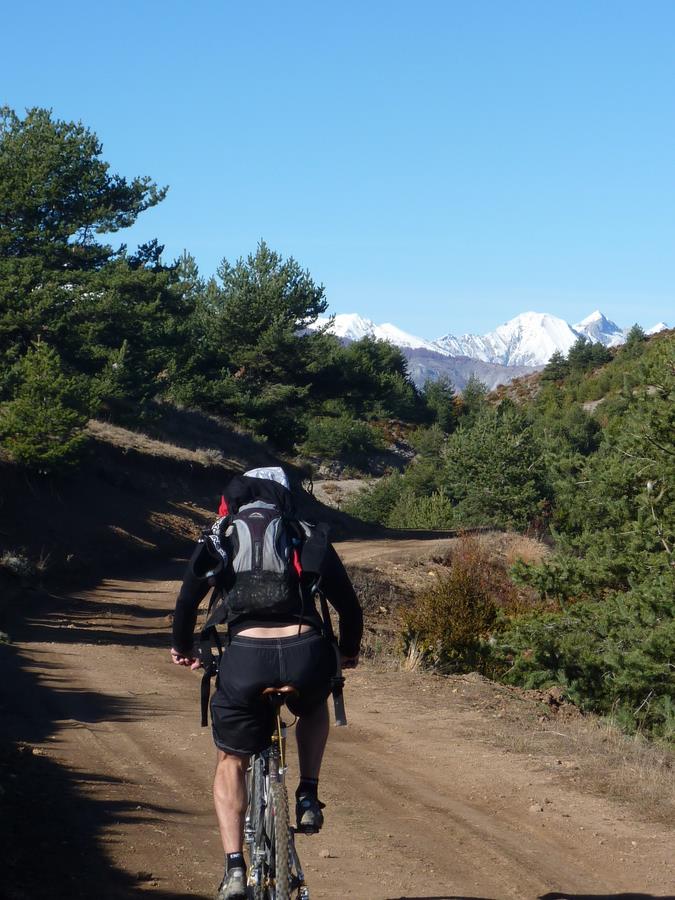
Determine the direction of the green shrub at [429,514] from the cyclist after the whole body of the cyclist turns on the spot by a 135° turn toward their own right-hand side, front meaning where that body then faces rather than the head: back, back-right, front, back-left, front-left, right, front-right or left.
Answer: back-left

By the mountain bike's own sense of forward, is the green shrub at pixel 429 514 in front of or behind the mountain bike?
in front

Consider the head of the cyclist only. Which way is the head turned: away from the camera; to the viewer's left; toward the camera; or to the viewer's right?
away from the camera

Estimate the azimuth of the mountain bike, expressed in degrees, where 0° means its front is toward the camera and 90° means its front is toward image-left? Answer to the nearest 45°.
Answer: approximately 180°

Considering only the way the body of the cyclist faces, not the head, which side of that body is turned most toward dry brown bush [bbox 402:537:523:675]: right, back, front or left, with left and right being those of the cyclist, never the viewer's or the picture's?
front

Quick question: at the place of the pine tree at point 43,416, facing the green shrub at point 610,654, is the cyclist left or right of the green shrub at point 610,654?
right

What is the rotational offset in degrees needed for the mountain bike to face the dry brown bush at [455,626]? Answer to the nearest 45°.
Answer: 0° — it already faces it

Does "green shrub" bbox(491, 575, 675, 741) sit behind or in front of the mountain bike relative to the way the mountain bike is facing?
in front

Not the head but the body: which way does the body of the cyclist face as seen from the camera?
away from the camera
